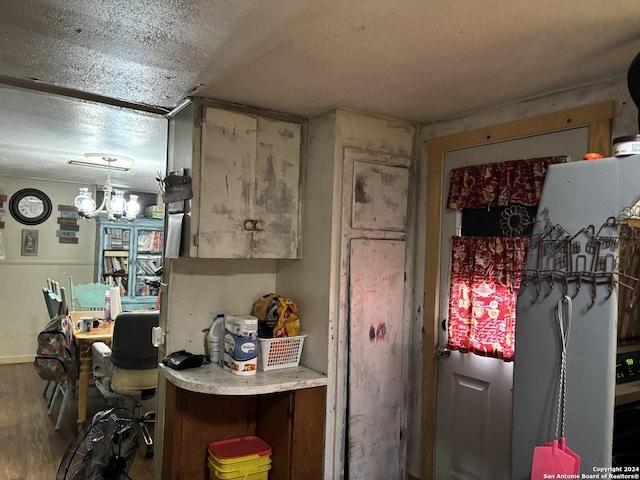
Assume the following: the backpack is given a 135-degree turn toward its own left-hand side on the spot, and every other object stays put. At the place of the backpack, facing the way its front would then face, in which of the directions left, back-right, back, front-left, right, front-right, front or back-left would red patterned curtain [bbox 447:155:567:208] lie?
front-right

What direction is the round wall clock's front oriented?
toward the camera

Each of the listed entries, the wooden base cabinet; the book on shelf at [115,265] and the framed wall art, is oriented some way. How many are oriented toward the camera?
3

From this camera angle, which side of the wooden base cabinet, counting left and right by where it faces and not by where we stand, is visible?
front

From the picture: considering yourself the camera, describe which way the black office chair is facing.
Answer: facing away from the viewer and to the left of the viewer

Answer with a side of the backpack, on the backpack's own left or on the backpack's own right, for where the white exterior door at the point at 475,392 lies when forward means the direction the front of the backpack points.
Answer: on the backpack's own left

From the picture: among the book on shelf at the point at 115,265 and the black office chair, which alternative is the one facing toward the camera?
the book on shelf

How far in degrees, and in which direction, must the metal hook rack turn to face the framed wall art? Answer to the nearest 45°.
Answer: approximately 90° to its right

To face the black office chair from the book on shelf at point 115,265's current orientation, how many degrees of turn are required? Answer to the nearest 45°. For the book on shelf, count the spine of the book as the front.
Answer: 0° — it already faces it

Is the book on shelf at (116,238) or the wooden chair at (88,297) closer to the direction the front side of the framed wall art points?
the wooden chair

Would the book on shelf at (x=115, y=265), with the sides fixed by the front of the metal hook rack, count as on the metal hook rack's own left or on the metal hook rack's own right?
on the metal hook rack's own right

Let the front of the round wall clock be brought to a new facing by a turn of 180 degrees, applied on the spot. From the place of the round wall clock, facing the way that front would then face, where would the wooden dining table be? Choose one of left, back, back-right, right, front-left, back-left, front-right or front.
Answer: back

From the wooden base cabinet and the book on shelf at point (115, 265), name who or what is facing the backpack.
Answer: the book on shelf

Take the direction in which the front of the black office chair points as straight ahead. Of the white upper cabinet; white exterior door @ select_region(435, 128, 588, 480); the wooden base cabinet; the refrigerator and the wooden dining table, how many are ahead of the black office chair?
1

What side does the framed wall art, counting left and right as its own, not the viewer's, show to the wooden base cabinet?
front
